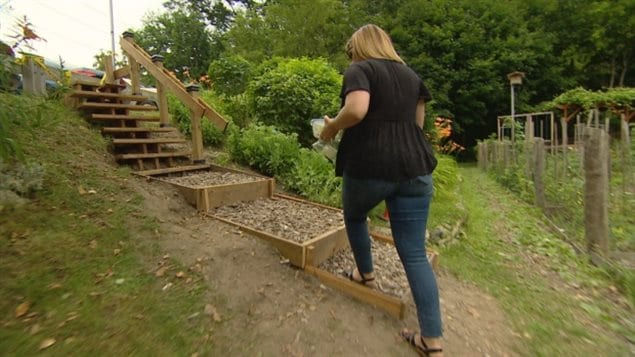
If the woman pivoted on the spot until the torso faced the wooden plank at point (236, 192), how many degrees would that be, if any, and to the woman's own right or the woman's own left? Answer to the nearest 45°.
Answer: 0° — they already face it

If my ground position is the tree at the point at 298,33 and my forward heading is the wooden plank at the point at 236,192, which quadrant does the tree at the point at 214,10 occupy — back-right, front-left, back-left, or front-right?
back-right

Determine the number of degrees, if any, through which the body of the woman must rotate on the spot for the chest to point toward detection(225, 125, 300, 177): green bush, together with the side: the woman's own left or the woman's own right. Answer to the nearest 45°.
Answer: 0° — they already face it

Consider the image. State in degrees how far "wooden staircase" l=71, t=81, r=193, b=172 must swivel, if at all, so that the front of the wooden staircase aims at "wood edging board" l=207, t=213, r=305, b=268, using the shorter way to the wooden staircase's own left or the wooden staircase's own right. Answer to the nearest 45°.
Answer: approximately 45° to the wooden staircase's own right

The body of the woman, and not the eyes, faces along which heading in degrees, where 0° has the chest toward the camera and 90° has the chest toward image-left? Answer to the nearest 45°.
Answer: approximately 135°

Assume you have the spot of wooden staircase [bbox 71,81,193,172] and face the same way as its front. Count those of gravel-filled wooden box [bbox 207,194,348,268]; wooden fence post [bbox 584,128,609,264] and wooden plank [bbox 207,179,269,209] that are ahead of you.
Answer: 3

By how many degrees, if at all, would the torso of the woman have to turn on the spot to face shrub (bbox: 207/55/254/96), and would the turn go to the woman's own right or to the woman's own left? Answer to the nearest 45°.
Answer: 0° — they already face it

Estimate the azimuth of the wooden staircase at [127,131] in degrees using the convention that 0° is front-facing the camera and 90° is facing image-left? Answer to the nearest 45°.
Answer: approximately 315°

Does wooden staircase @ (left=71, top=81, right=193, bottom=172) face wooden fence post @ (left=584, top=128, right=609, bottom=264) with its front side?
yes

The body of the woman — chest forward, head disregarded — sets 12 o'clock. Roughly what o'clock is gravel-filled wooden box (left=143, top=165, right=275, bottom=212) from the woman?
The gravel-filled wooden box is roughly at 12 o'clock from the woman.
